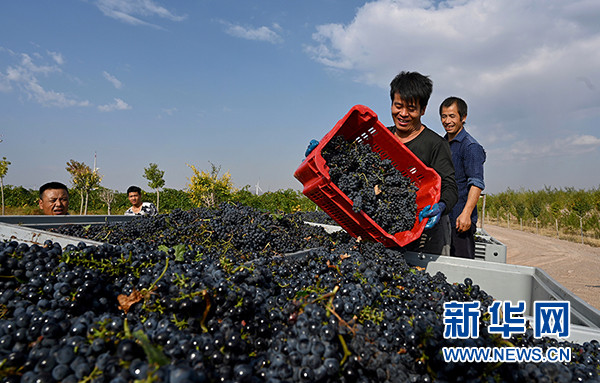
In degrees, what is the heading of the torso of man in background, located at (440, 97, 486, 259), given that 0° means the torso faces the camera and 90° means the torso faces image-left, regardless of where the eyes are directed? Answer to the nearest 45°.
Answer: approximately 45°

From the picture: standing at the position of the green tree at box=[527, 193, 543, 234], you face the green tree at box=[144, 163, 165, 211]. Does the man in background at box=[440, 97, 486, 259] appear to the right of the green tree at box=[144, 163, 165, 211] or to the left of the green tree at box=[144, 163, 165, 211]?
left

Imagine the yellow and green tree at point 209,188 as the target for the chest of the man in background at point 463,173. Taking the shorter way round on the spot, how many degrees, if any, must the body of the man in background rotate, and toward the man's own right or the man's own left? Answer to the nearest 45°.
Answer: approximately 90° to the man's own right

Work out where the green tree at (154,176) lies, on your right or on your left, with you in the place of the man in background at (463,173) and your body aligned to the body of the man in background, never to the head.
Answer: on your right

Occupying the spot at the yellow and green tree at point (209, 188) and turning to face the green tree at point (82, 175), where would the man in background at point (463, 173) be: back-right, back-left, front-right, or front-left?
back-left

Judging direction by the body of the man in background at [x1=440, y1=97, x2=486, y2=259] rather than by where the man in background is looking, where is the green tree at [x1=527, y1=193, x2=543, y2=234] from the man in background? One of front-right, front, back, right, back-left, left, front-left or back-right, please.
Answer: back-right
